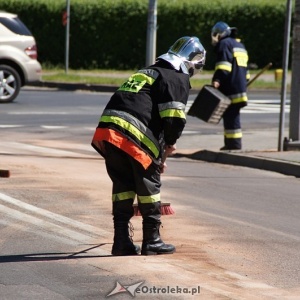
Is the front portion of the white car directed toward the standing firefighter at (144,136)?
no

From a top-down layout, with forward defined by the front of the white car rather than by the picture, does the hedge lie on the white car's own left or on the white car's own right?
on the white car's own right

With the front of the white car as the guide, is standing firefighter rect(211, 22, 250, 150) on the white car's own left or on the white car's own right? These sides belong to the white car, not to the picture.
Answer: on the white car's own left

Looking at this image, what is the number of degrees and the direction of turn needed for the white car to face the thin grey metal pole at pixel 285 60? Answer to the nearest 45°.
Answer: approximately 135° to its left

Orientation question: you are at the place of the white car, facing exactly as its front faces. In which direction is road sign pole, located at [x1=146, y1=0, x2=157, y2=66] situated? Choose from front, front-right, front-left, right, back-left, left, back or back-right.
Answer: back-right

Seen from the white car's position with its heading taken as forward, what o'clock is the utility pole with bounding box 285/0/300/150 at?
The utility pole is roughly at 8 o'clock from the white car.

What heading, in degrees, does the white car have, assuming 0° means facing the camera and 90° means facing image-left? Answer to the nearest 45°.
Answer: approximately 90°

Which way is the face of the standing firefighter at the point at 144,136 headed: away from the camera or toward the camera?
away from the camera
